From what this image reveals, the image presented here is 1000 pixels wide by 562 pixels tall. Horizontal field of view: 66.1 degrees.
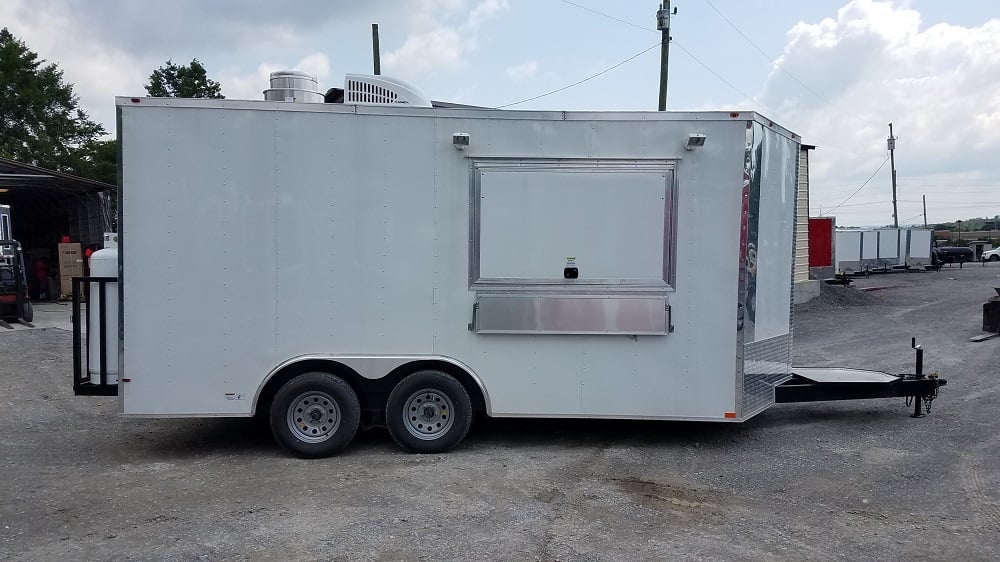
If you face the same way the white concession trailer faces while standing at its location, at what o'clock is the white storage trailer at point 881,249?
The white storage trailer is roughly at 10 o'clock from the white concession trailer.

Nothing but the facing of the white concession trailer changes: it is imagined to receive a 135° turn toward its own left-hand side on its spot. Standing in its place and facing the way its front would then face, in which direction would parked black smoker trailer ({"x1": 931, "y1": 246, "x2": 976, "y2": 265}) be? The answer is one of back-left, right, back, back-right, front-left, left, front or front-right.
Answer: right

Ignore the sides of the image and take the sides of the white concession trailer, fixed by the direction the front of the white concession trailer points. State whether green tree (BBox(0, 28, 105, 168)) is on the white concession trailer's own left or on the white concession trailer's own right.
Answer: on the white concession trailer's own left

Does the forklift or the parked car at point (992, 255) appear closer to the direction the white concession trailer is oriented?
the parked car

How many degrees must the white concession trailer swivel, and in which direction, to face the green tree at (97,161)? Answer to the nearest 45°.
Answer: approximately 135° to its left

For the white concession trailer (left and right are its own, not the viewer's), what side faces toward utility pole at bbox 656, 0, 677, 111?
left

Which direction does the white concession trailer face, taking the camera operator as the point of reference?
facing to the right of the viewer

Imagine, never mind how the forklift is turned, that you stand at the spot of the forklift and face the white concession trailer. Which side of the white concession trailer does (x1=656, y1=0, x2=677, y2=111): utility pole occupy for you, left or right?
left

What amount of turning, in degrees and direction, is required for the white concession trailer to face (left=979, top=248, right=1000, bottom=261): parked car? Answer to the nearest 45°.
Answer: approximately 45° to its left

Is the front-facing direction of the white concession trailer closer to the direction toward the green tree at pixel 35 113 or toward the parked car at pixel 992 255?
the parked car

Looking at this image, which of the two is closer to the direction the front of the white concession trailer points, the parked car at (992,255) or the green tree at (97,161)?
the parked car

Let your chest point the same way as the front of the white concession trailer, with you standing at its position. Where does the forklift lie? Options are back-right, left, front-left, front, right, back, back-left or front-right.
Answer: back-left
